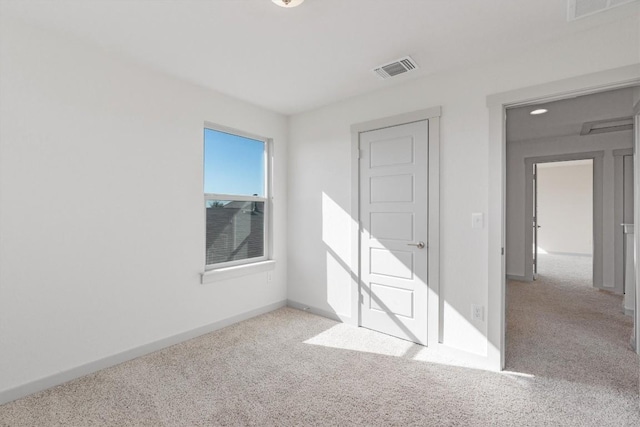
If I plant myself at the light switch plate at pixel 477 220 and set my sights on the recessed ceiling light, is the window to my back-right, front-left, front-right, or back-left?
back-left

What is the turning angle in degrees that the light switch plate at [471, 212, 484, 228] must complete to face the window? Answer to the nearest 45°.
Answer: approximately 90° to its right

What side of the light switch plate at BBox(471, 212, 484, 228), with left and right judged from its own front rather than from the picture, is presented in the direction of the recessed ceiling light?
back

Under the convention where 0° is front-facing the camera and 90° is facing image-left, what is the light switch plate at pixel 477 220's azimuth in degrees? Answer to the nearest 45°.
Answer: approximately 0°

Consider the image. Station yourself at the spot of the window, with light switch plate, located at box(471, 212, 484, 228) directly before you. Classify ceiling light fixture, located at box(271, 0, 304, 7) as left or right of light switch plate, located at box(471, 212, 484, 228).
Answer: right

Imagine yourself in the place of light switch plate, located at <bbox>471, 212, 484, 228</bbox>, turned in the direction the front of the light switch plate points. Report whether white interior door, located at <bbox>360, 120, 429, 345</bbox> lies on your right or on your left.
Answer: on your right

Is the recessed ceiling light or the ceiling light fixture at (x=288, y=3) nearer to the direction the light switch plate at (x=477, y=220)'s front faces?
the ceiling light fixture

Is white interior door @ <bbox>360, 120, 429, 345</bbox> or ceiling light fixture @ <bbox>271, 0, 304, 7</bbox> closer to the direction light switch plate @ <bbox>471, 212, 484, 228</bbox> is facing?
the ceiling light fixture

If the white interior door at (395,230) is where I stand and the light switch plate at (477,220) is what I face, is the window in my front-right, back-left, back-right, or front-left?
back-right

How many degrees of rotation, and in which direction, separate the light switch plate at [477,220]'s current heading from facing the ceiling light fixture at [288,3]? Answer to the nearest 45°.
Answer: approximately 45° to its right

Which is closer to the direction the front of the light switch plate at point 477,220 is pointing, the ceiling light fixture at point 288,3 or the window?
the ceiling light fixture
